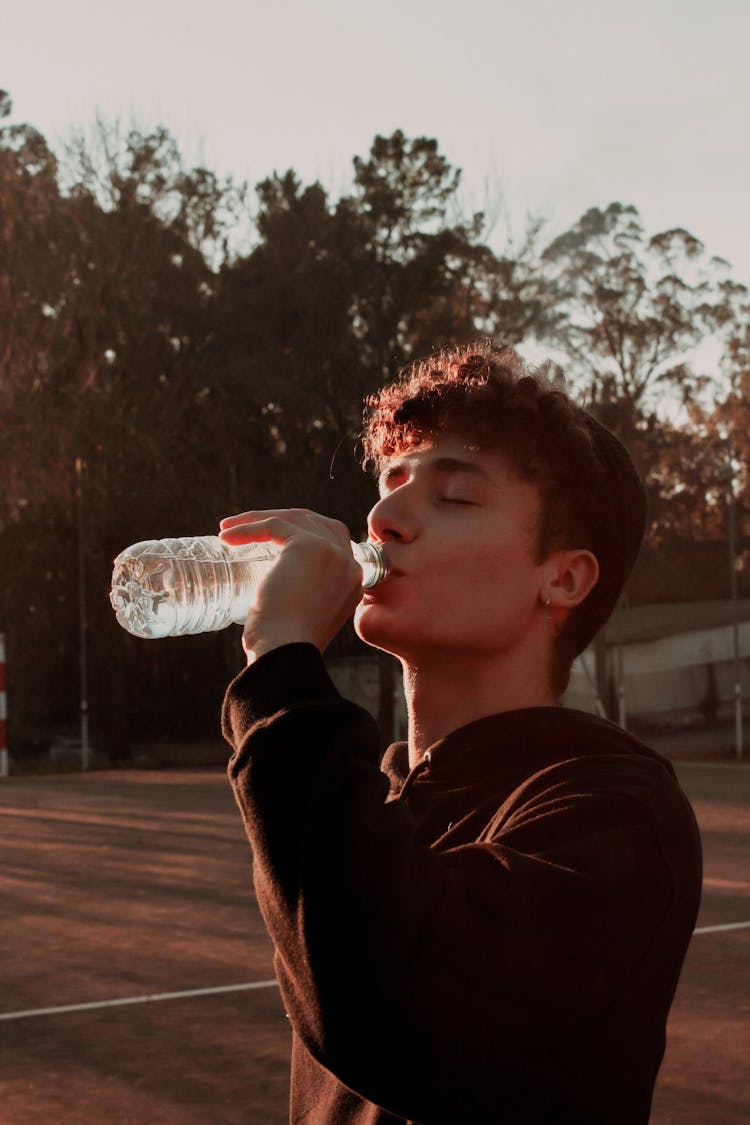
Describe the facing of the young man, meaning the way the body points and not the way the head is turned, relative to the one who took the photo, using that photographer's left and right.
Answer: facing the viewer and to the left of the viewer

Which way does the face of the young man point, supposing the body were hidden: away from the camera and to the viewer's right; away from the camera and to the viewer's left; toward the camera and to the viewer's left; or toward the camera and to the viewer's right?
toward the camera and to the viewer's left

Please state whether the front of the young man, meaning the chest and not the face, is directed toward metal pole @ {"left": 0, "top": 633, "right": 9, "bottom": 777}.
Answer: no
